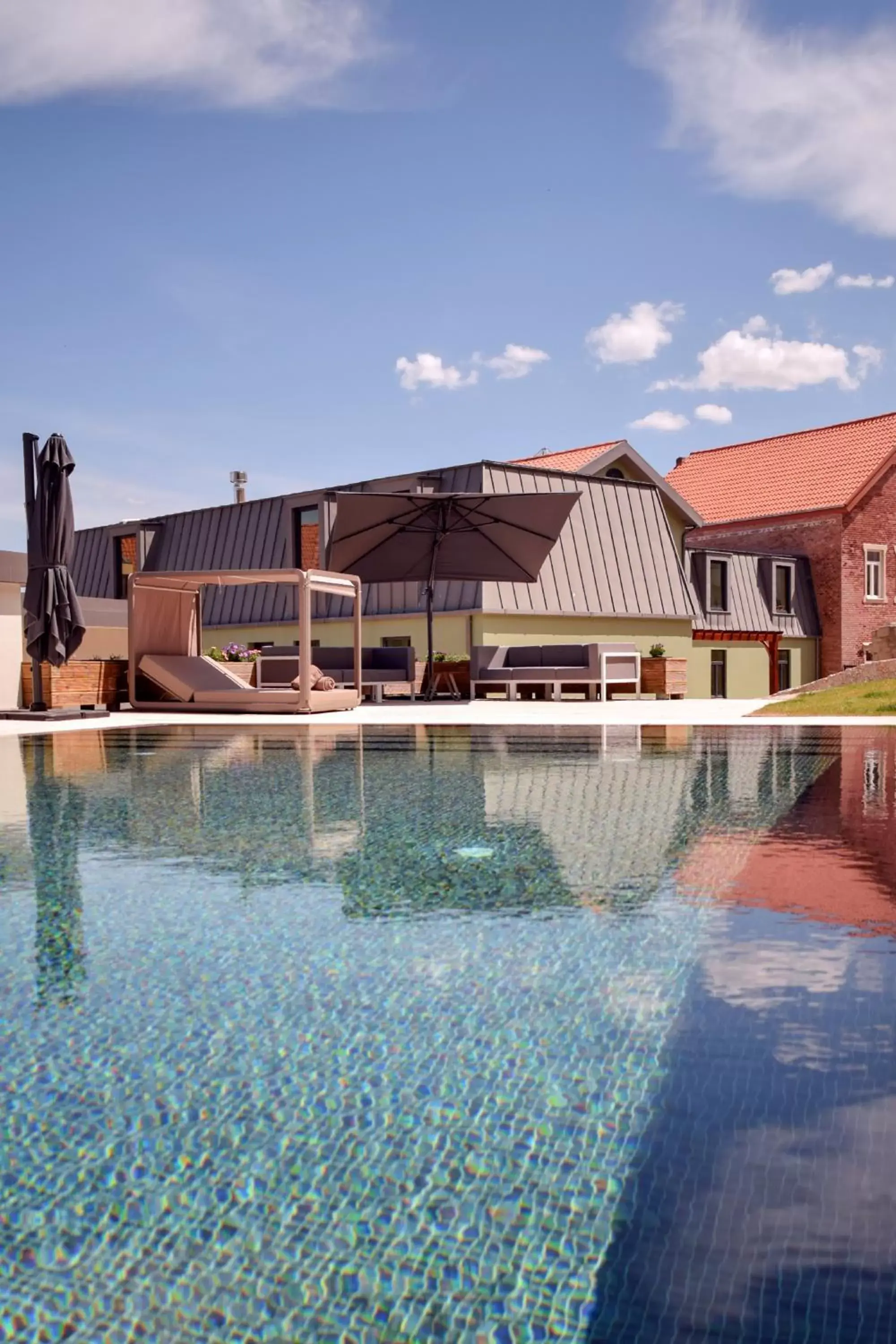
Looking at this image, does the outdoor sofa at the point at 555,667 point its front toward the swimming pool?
yes

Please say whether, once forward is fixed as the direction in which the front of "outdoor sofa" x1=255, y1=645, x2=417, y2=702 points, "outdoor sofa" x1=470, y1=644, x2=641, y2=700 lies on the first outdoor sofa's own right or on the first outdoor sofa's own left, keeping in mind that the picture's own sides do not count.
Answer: on the first outdoor sofa's own left

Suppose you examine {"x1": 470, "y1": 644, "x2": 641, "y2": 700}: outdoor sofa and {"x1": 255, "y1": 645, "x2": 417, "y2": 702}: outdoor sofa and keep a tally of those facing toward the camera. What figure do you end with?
2

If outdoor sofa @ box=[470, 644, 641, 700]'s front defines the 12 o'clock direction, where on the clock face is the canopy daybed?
The canopy daybed is roughly at 2 o'clock from the outdoor sofa.

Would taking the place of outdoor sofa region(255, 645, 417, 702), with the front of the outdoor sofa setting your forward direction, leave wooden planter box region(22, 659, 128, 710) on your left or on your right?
on your right

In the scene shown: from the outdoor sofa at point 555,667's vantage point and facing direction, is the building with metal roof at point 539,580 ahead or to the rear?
to the rear

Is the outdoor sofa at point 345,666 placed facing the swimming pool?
yes

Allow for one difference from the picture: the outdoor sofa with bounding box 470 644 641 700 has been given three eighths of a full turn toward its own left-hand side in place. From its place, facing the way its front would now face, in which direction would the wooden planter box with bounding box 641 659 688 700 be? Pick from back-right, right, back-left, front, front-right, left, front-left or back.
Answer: front

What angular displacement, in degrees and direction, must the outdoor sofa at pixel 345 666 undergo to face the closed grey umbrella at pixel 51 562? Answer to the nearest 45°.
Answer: approximately 45° to its right

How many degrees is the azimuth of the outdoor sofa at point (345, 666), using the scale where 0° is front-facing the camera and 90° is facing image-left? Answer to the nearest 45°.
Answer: approximately 0°
